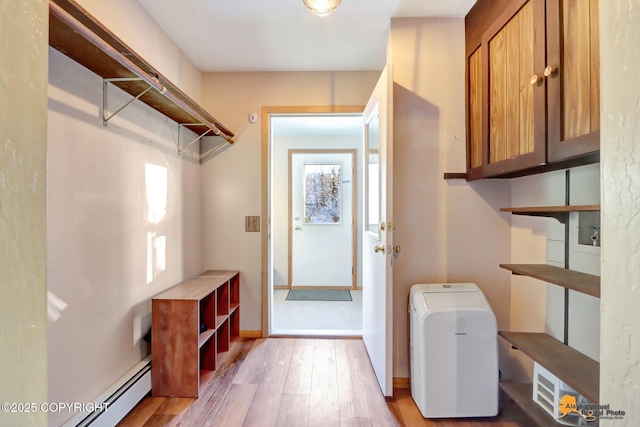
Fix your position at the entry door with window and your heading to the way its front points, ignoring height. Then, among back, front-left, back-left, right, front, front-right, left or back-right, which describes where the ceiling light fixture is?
front

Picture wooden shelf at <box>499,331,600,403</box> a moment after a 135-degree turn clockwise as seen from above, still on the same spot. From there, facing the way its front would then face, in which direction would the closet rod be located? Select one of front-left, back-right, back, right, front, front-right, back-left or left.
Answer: back

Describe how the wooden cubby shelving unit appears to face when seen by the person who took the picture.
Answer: facing to the right of the viewer

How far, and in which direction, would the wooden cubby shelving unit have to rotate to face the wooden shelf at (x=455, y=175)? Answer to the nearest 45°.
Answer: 0° — it already faces it

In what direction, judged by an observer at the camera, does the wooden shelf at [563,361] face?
facing to the left of the viewer

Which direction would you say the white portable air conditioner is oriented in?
toward the camera

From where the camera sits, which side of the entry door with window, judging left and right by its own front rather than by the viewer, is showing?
front

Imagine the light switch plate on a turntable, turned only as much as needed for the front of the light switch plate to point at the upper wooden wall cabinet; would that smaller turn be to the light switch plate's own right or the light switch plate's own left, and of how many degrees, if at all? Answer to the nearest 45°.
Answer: approximately 45° to the light switch plate's own left

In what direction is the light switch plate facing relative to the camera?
toward the camera

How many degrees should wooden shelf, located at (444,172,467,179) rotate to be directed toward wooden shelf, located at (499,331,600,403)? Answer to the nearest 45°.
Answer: approximately 45° to its left
